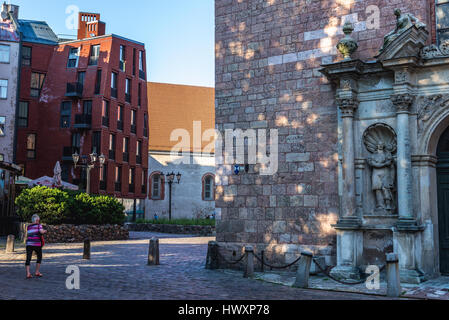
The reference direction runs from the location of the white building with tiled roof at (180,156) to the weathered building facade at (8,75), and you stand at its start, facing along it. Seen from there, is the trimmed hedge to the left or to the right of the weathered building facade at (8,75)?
left

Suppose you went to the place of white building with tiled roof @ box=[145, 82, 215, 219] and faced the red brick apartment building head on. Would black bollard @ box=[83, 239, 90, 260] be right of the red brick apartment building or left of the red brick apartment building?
left

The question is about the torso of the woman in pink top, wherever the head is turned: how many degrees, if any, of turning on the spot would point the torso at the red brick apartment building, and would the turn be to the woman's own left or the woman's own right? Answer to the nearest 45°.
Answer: approximately 45° to the woman's own left

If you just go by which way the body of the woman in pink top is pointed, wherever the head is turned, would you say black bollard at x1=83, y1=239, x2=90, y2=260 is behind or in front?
in front

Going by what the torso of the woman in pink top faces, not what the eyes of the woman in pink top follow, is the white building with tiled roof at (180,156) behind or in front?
in front

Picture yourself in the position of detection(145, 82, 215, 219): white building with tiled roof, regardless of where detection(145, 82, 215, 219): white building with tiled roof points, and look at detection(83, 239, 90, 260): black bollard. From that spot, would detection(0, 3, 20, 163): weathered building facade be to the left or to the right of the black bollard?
right
